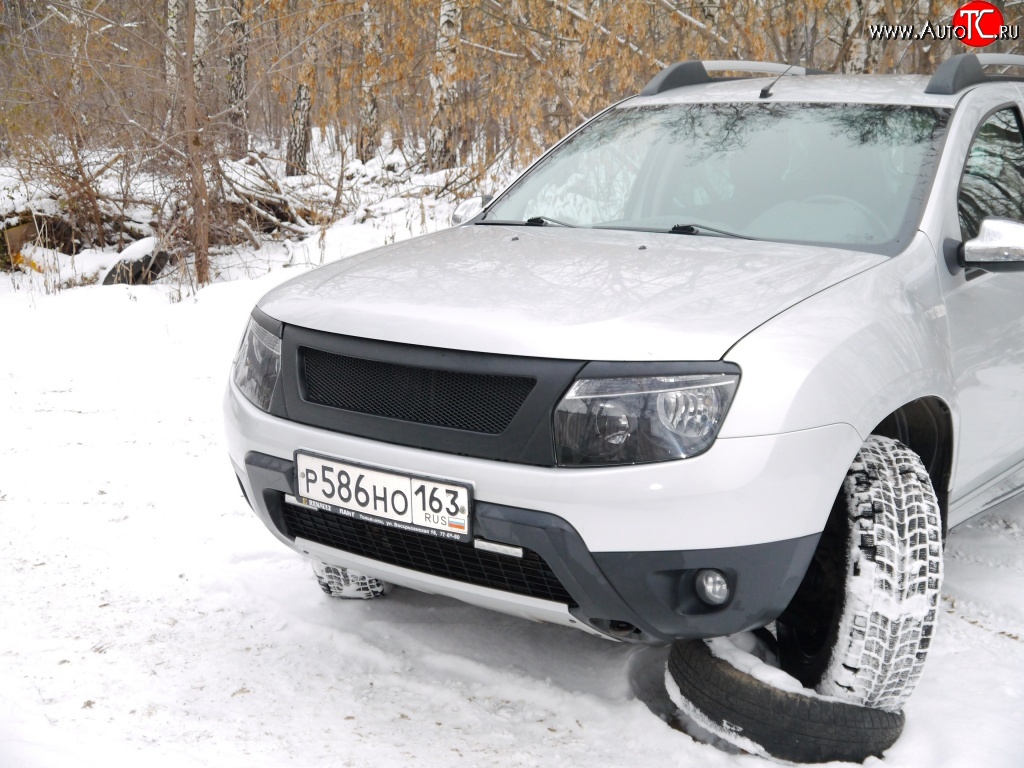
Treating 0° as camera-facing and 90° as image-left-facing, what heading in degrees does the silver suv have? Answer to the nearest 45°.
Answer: approximately 45°
